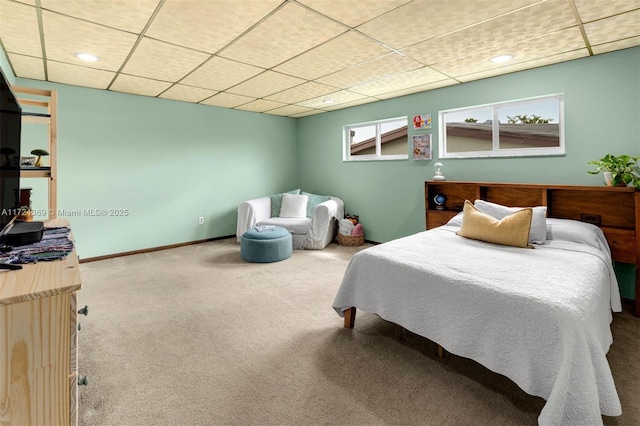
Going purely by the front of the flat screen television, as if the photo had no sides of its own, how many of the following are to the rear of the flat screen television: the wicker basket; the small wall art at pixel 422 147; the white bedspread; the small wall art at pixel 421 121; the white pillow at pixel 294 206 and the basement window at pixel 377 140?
0

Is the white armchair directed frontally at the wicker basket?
no

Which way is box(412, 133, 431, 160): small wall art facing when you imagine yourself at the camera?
facing the viewer and to the left of the viewer

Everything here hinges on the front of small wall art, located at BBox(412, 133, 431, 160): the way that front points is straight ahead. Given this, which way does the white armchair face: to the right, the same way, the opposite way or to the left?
the same way

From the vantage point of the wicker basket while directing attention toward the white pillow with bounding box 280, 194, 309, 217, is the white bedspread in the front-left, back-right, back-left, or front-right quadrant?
back-left

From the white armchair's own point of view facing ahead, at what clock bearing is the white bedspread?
The white bedspread is roughly at 10 o'clock from the white armchair.

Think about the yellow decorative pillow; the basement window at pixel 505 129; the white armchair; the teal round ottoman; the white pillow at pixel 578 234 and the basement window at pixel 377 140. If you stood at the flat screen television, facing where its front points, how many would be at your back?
0

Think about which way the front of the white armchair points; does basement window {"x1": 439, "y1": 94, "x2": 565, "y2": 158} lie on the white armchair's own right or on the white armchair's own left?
on the white armchair's own left

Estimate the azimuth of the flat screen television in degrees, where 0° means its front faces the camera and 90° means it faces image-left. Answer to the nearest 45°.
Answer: approximately 270°

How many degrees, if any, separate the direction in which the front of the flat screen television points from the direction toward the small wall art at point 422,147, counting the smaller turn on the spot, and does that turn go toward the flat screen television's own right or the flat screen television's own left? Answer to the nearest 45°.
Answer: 0° — it already faces it

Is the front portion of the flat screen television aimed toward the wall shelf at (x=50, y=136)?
no

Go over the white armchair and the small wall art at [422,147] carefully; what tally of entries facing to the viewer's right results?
0

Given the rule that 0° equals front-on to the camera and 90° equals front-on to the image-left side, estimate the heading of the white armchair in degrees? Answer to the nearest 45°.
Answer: approximately 45°

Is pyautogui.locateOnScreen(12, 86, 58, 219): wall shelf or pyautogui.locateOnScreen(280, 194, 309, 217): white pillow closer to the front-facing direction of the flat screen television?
the white pillow
